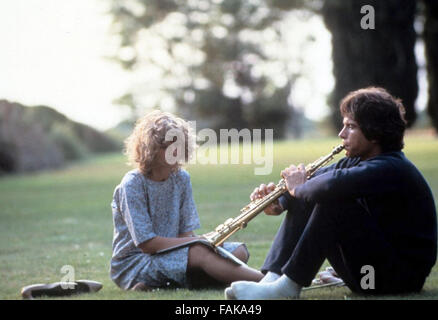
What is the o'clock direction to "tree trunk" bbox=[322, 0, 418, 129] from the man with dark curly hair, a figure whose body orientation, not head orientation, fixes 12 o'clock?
The tree trunk is roughly at 3 o'clock from the man with dark curly hair.

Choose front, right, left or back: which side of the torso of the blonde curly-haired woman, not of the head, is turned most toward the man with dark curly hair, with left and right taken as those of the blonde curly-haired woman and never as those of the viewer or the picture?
front

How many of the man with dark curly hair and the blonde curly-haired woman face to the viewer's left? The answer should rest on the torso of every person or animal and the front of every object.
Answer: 1

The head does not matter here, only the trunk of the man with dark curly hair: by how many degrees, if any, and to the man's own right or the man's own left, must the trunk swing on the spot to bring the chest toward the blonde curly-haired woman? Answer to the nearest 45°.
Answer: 0° — they already face them

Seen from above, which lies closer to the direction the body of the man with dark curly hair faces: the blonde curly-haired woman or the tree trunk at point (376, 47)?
the blonde curly-haired woman

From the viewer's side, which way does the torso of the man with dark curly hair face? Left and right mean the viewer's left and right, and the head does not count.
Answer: facing to the left of the viewer

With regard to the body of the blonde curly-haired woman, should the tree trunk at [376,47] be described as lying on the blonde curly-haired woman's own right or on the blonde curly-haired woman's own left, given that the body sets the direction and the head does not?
on the blonde curly-haired woman's own left

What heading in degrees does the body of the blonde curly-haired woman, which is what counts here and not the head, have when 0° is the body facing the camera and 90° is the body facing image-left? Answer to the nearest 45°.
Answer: approximately 315°

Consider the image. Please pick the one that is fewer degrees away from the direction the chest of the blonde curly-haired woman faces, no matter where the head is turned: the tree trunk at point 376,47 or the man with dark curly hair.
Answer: the man with dark curly hair

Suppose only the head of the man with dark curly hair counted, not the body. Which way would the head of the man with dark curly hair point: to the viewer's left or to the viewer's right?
to the viewer's left
